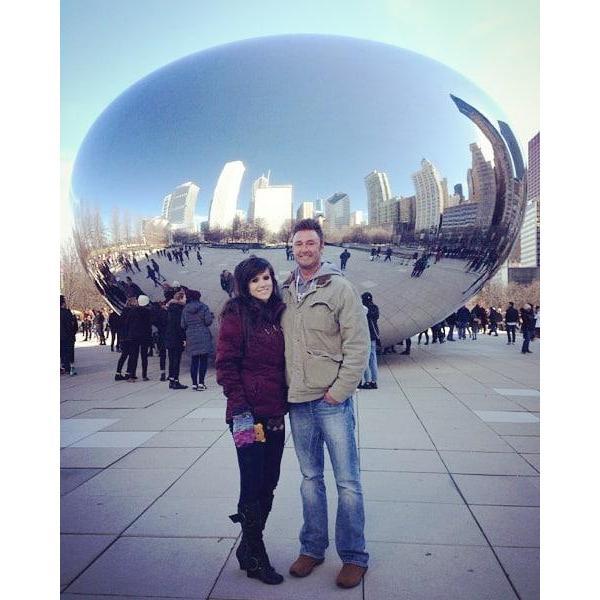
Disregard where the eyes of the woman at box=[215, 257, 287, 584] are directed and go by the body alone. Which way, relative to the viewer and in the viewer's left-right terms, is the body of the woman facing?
facing the viewer and to the right of the viewer

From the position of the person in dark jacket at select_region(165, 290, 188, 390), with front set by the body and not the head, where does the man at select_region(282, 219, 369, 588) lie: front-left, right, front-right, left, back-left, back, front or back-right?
right

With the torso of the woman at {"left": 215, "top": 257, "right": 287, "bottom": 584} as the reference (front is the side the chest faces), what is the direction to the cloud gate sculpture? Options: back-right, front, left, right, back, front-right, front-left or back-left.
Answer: back-left

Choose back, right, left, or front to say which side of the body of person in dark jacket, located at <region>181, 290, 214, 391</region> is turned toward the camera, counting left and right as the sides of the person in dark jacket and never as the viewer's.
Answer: back

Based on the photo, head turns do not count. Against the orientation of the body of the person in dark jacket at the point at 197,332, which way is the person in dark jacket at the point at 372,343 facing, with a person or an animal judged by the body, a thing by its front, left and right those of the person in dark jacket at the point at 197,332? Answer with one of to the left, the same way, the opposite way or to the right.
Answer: to the left

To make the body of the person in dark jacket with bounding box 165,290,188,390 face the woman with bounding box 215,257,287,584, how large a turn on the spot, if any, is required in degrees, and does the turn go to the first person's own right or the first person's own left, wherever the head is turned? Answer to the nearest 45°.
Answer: approximately 90° to the first person's own right

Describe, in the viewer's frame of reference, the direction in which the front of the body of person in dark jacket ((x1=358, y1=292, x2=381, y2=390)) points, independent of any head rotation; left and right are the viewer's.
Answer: facing to the left of the viewer

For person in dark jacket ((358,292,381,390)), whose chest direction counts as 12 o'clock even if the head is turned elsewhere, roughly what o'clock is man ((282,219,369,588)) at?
The man is roughly at 9 o'clock from the person in dark jacket.

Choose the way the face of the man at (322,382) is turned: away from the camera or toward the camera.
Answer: toward the camera
